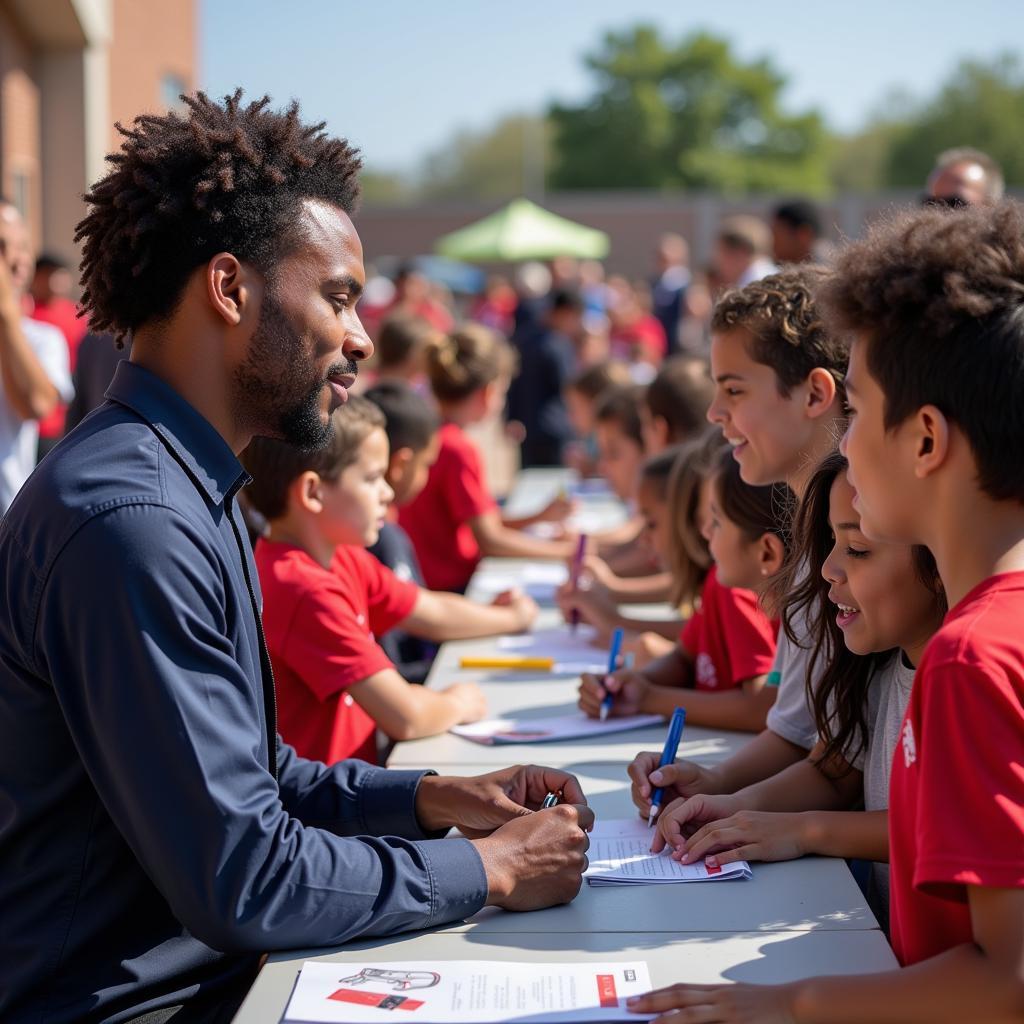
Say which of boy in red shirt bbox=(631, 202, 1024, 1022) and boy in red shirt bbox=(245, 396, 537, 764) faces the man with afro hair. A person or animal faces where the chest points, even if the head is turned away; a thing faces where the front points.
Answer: boy in red shirt bbox=(631, 202, 1024, 1022)

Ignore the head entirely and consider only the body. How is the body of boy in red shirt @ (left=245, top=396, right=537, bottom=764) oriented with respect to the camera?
to the viewer's right

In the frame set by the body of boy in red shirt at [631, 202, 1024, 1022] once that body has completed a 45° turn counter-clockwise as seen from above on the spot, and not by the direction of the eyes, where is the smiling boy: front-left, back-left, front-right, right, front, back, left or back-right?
back-right

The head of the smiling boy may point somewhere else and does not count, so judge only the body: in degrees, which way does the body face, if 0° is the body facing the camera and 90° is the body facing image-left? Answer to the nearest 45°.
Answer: approximately 90°

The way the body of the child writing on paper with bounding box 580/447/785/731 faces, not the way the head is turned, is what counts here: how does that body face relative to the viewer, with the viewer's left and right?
facing to the left of the viewer

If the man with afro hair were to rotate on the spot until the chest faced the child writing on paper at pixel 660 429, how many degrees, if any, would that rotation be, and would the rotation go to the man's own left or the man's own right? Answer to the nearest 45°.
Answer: approximately 45° to the man's own left

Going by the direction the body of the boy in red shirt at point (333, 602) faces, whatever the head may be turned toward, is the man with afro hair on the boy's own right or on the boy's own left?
on the boy's own right

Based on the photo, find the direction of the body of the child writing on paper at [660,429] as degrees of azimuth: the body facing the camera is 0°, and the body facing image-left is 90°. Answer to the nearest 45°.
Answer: approximately 90°

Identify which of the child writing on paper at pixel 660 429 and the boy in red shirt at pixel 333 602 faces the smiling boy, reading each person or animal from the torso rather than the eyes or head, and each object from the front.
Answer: the boy in red shirt

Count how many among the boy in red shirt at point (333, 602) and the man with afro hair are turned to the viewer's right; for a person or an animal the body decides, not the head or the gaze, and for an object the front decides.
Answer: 2

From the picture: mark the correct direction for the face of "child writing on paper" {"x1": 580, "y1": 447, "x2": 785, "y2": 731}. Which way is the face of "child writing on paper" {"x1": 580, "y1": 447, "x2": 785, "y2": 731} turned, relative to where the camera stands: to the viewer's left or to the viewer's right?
to the viewer's left

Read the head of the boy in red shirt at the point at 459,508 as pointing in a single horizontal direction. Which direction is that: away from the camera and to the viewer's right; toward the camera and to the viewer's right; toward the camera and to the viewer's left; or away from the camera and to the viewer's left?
away from the camera and to the viewer's right
